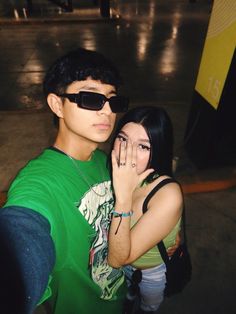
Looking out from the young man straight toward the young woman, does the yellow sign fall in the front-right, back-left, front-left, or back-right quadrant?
front-left

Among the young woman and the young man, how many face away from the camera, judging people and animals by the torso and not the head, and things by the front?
0

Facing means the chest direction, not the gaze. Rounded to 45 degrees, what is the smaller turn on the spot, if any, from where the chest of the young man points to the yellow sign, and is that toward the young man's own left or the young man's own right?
approximately 90° to the young man's own left

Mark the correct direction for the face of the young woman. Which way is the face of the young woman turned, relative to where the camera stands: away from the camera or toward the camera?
toward the camera

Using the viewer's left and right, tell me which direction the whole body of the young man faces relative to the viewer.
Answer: facing the viewer and to the right of the viewer

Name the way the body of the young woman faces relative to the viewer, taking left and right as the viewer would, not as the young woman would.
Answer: facing the viewer and to the left of the viewer

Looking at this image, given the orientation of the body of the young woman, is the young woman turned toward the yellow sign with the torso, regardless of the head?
no

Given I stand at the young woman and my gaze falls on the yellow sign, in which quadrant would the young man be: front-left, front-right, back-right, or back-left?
back-left
